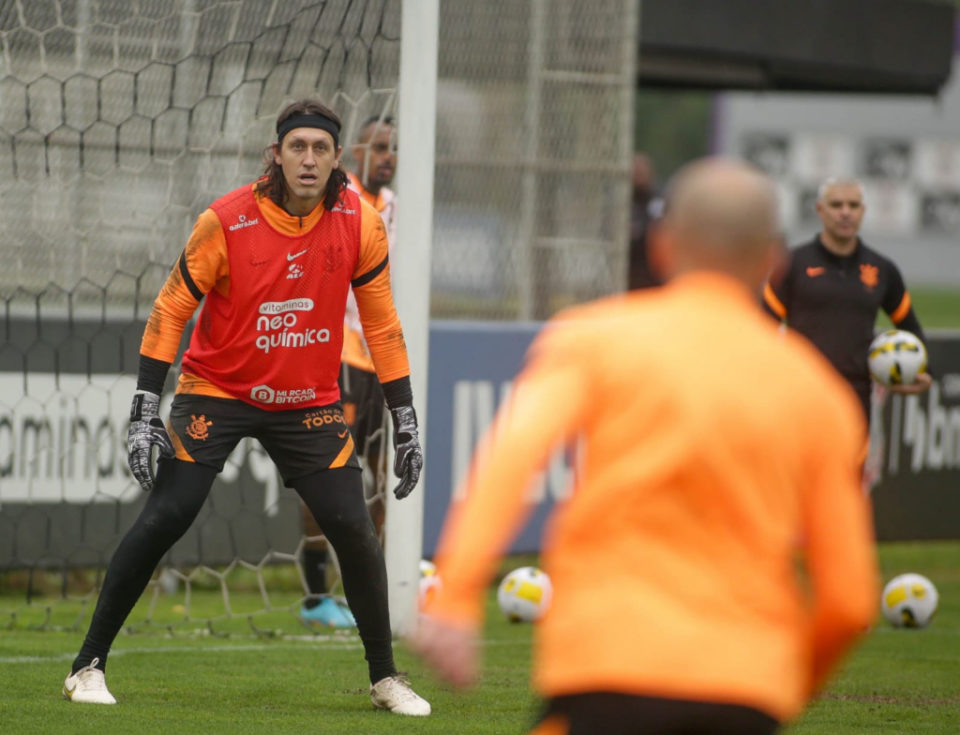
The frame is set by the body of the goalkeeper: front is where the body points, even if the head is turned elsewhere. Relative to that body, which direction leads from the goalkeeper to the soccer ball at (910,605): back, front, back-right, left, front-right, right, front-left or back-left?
back-left

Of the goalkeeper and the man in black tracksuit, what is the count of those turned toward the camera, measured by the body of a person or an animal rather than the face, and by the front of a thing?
2

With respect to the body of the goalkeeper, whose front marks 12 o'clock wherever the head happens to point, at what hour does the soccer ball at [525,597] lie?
The soccer ball is roughly at 7 o'clock from the goalkeeper.

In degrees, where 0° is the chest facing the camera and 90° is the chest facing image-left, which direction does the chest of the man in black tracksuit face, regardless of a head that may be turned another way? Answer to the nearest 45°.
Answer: approximately 0°

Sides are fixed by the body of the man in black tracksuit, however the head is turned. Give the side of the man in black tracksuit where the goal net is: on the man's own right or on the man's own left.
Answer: on the man's own right

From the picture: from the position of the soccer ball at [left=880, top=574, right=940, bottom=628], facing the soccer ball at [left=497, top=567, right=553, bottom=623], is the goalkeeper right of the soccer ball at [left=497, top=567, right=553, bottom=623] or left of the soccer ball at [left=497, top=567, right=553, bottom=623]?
left
